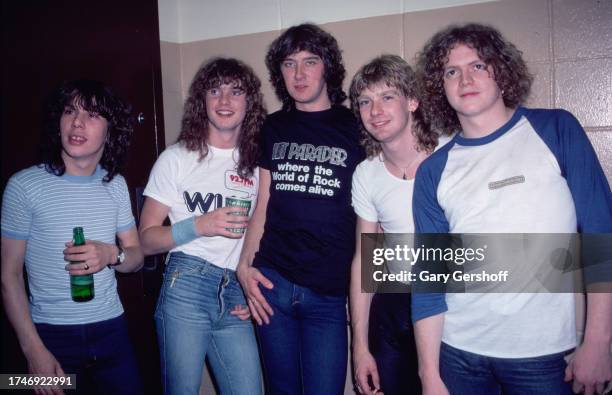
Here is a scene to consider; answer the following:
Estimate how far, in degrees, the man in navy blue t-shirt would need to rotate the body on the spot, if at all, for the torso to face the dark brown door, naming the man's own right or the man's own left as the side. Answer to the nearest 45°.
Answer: approximately 90° to the man's own right

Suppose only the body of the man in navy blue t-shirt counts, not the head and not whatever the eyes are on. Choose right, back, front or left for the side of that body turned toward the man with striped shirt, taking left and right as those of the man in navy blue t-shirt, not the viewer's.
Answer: right

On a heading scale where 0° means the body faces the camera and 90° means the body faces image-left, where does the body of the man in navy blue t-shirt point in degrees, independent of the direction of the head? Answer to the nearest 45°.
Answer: approximately 0°
